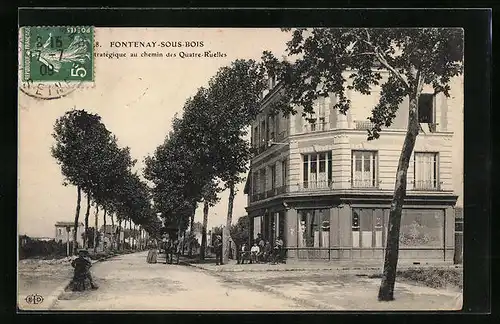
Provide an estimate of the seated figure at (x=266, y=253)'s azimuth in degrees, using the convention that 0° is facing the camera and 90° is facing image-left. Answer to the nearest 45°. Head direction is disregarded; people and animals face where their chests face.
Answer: approximately 45°

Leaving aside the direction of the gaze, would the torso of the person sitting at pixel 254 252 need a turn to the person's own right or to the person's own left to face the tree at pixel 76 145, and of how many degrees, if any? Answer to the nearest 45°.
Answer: approximately 90° to the person's own right
